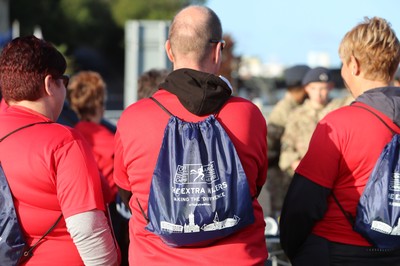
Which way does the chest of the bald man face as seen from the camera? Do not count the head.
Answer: away from the camera

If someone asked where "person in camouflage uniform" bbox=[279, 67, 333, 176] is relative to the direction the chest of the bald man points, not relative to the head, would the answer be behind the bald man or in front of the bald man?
in front

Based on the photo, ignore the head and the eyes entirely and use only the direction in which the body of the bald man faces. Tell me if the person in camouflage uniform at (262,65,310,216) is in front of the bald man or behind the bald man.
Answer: in front

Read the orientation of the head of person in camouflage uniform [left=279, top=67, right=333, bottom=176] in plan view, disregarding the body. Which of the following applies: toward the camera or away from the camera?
toward the camera
